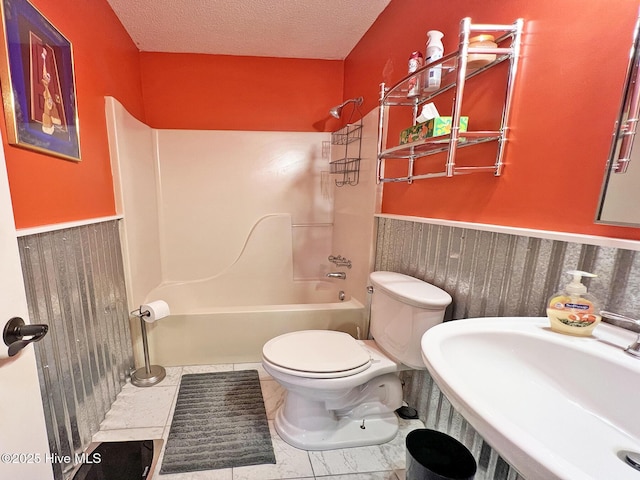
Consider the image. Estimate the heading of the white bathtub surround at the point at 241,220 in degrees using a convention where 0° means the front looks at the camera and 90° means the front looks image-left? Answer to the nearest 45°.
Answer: approximately 0°

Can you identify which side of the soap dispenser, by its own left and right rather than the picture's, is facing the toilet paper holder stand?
right

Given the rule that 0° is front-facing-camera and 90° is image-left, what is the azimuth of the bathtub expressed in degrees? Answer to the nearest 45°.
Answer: approximately 0°

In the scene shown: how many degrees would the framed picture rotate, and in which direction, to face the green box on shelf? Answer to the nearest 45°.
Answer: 0° — it already faces it

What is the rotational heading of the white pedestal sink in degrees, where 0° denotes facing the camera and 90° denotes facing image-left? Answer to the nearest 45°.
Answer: approximately 45°

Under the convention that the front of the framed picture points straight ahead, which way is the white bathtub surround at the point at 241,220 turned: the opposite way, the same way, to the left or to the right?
to the right
